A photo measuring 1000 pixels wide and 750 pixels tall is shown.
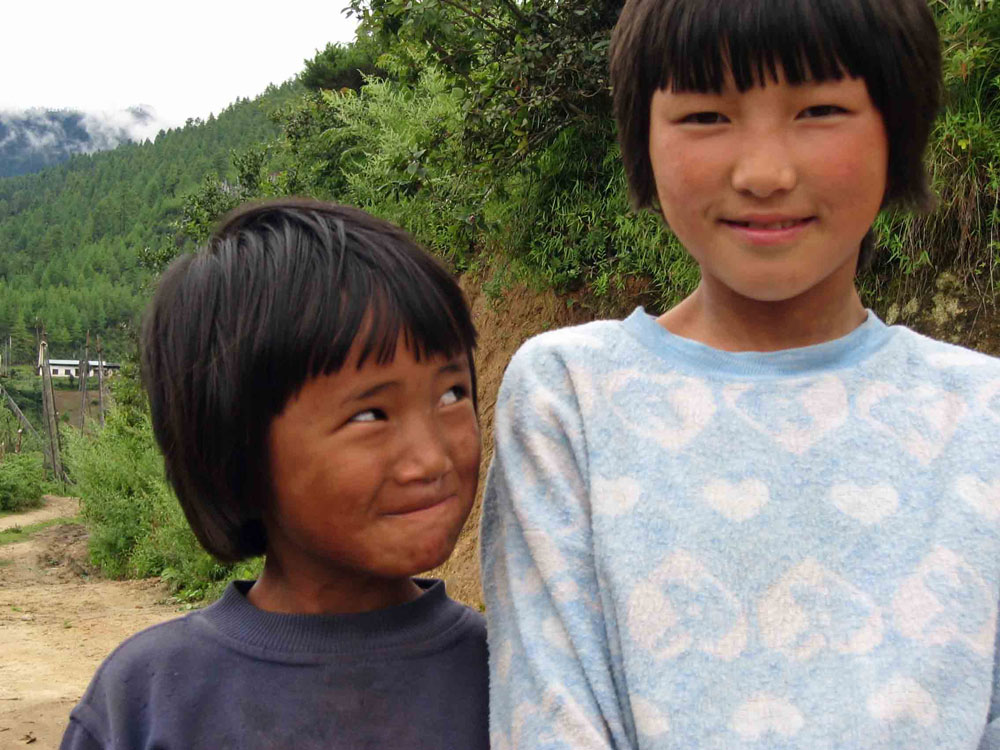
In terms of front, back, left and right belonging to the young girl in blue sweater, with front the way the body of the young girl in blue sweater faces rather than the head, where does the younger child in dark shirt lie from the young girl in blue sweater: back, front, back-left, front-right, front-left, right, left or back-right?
right

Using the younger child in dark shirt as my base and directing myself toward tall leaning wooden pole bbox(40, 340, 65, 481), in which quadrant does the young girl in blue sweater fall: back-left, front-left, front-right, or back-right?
back-right

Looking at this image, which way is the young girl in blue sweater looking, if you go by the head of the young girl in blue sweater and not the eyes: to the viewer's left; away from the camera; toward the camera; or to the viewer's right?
toward the camera

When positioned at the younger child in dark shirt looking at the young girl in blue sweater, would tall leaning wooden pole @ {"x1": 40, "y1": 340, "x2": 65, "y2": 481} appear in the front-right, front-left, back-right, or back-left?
back-left

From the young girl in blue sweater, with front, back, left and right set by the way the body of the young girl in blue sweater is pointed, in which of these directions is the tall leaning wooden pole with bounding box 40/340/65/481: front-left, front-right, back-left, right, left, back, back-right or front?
back-right

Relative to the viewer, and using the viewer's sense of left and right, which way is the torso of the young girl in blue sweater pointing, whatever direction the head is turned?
facing the viewer

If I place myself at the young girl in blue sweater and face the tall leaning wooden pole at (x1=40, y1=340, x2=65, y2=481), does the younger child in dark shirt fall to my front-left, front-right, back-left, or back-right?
front-left

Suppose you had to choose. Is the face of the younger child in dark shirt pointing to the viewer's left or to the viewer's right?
to the viewer's right

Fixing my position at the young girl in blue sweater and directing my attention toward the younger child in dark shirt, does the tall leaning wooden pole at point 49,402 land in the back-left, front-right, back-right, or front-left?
front-right
